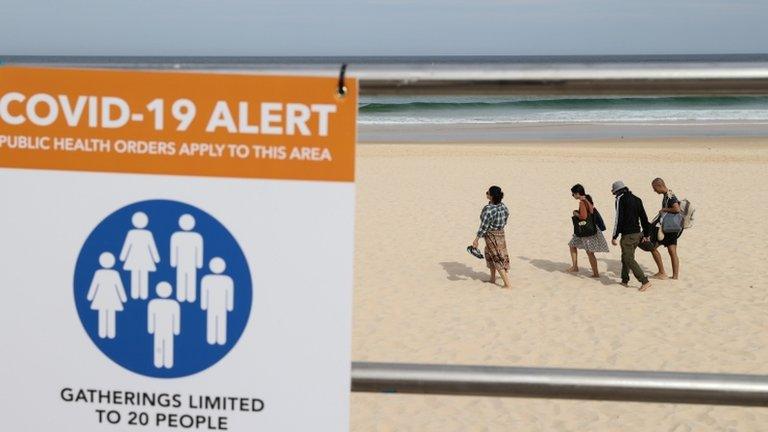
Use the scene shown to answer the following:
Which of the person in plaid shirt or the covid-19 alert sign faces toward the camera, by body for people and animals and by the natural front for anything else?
the covid-19 alert sign

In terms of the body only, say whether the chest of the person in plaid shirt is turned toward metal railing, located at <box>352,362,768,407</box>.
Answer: no

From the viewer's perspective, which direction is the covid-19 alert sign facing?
toward the camera

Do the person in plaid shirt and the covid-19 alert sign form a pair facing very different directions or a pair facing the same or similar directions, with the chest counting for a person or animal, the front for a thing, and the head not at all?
very different directions

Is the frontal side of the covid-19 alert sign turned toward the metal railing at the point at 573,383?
no

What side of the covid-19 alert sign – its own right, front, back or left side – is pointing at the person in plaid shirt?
back

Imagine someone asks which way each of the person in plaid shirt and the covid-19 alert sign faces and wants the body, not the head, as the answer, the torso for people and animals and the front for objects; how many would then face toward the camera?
1

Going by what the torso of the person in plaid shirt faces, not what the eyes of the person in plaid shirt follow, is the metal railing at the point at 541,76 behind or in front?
behind
